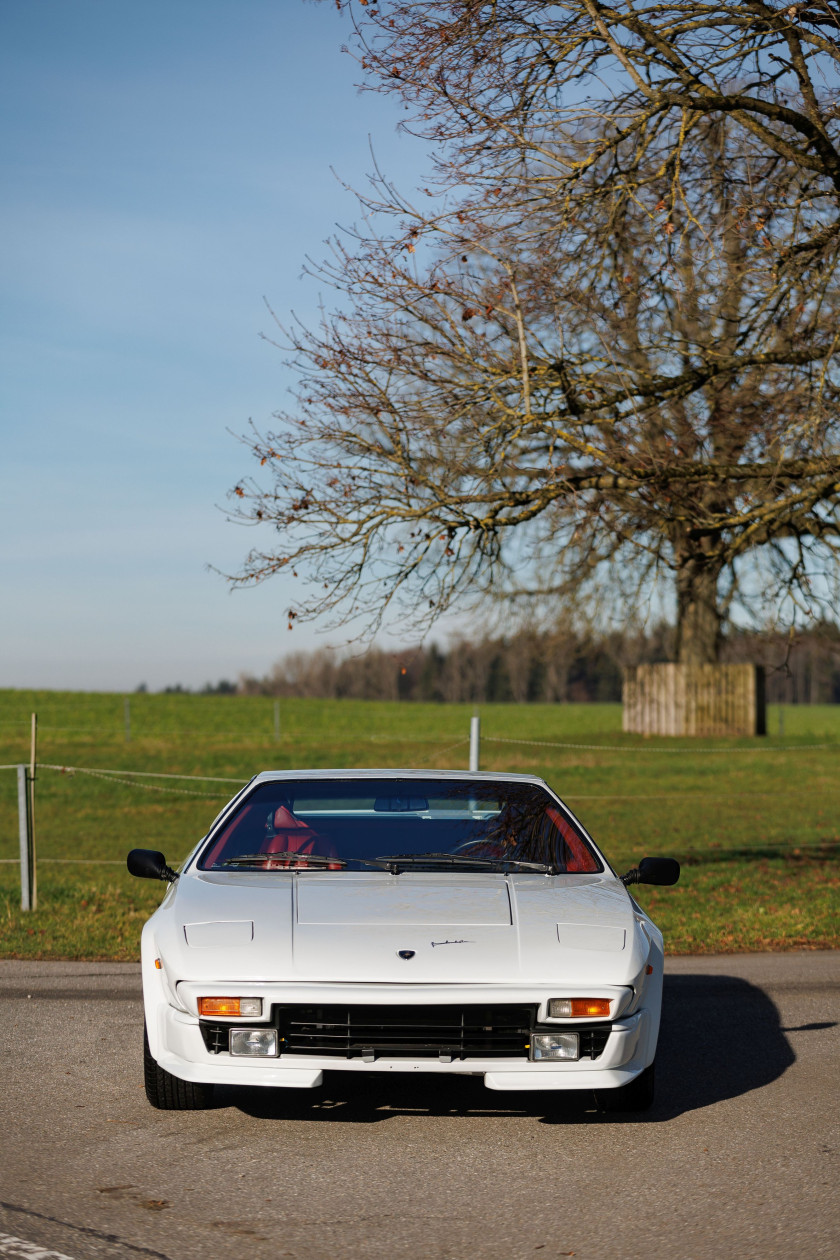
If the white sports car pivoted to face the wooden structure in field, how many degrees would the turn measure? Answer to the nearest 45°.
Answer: approximately 180°

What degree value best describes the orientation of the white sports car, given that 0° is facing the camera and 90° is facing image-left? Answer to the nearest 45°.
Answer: approximately 0°

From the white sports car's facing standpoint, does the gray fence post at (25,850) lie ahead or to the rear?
to the rear

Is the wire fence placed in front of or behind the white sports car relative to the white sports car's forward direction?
behind
